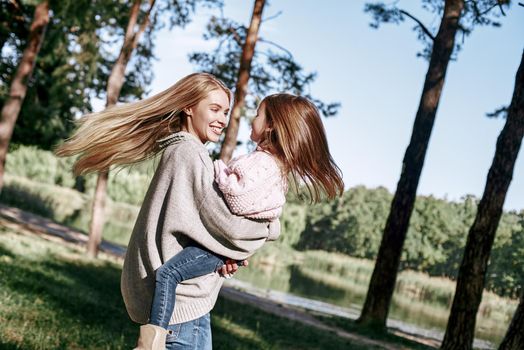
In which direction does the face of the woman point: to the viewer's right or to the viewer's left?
to the viewer's right

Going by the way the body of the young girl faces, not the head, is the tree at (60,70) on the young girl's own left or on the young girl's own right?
on the young girl's own right

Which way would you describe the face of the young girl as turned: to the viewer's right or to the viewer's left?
to the viewer's left

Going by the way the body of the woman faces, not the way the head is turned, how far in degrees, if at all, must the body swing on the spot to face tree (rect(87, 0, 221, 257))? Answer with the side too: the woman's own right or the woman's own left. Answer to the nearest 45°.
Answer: approximately 90° to the woman's own left

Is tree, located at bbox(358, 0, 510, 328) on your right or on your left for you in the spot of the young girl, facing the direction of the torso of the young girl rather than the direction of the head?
on your right

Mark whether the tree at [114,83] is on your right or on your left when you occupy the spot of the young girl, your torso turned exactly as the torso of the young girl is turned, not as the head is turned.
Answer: on your right

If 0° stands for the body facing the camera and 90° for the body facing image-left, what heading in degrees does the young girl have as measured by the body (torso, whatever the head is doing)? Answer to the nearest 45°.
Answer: approximately 90°

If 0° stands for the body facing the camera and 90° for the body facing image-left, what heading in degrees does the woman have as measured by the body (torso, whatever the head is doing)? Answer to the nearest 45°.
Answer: approximately 270°
